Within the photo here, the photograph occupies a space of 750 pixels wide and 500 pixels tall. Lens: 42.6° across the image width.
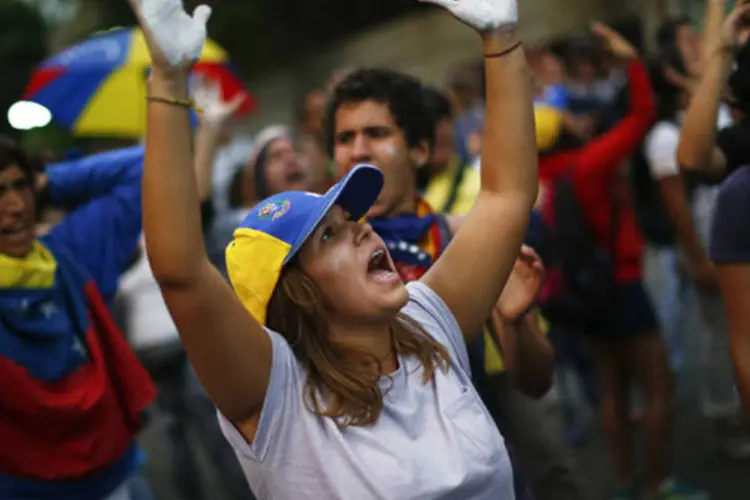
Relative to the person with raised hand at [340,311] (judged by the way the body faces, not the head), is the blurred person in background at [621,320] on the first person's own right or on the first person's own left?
on the first person's own left

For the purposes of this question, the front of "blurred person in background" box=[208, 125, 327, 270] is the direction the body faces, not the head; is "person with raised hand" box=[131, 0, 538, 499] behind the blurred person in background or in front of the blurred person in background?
in front

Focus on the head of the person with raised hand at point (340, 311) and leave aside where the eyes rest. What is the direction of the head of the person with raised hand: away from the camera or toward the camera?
toward the camera

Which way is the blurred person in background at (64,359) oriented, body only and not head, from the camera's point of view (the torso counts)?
toward the camera

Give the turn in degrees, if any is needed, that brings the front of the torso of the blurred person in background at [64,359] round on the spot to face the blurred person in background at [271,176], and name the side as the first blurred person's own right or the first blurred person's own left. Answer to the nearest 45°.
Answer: approximately 135° to the first blurred person's own left

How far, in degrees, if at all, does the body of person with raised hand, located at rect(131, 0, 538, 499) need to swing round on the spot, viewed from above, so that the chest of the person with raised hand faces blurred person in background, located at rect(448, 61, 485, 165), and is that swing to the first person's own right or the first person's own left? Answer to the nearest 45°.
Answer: approximately 135° to the first person's own left

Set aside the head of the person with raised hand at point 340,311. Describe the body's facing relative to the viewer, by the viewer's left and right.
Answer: facing the viewer and to the right of the viewer

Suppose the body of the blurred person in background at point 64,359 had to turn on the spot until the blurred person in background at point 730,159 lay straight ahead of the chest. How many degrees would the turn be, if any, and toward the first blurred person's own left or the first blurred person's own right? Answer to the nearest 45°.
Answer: approximately 90° to the first blurred person's own left

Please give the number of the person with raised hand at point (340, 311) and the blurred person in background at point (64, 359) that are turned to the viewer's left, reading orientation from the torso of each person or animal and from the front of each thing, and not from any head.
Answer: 0

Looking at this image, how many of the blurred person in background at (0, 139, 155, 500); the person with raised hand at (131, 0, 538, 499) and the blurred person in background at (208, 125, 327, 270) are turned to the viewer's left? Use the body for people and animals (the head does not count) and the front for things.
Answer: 0

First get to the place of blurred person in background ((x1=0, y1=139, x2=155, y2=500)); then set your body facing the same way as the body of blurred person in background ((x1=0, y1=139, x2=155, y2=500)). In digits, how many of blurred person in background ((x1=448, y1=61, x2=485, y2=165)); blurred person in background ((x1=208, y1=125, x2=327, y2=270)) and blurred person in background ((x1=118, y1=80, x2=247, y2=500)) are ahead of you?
0

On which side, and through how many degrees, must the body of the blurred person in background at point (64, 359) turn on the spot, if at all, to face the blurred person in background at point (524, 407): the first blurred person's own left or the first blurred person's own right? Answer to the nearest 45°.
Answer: approximately 90° to the first blurred person's own left

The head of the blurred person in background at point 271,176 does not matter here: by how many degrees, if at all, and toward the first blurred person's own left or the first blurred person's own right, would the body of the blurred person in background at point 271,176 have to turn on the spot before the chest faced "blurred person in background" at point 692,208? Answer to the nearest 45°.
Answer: approximately 45° to the first blurred person's own left
